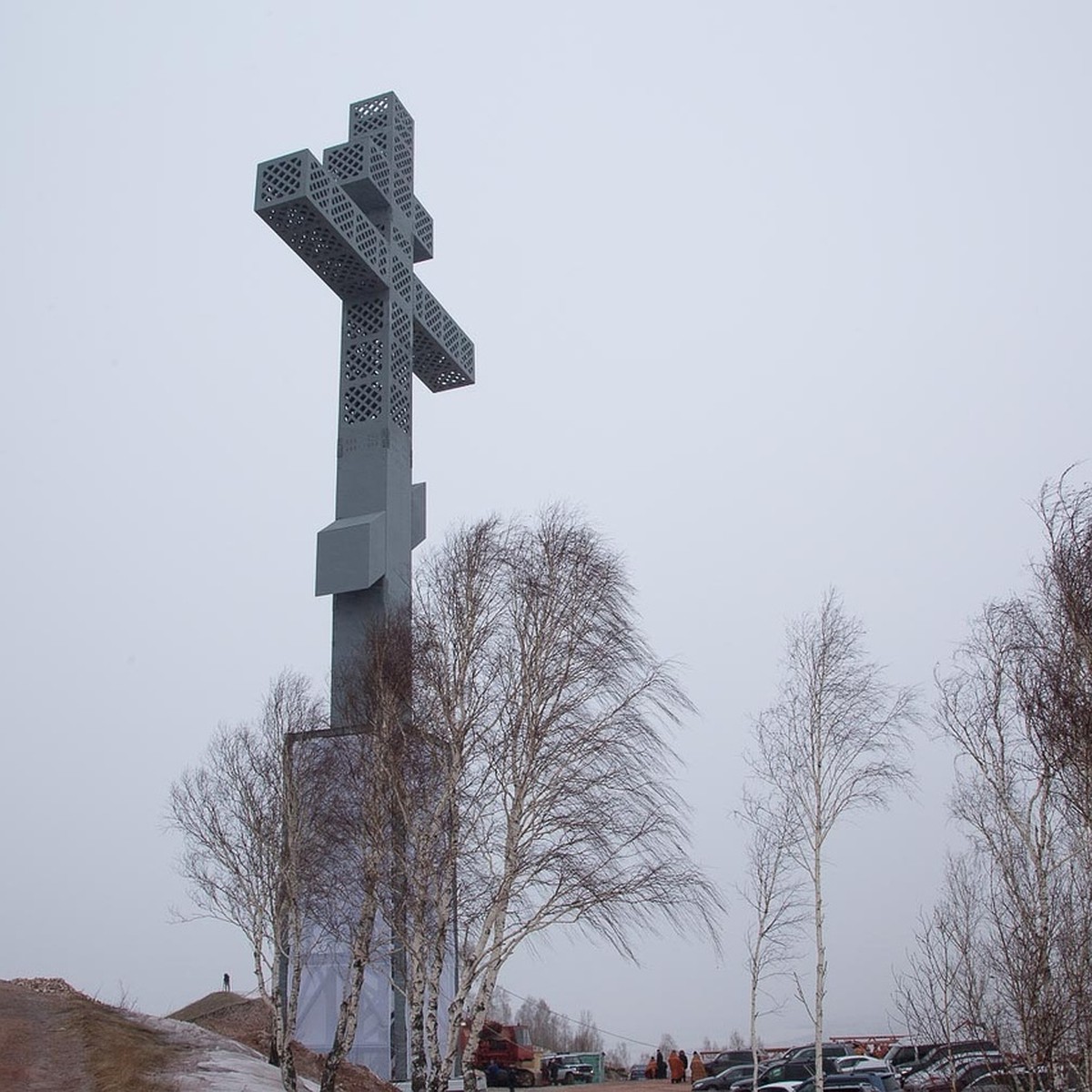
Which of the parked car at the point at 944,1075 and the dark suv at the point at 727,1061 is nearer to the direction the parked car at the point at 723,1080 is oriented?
the parked car

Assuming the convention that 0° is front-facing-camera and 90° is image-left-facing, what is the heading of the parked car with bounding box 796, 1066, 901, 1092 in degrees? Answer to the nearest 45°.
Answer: approximately 45°

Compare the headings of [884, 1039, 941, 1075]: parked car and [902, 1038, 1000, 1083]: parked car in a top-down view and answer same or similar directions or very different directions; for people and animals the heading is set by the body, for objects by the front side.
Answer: same or similar directions

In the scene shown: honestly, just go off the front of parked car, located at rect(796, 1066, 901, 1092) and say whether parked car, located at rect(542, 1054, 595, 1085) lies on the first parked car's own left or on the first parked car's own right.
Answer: on the first parked car's own right

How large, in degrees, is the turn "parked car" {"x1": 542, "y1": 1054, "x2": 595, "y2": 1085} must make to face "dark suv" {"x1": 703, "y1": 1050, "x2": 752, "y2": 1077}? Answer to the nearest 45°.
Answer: approximately 45° to its left

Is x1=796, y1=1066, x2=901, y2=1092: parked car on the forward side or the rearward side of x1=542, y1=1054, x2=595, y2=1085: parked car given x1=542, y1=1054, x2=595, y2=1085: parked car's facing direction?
on the forward side
